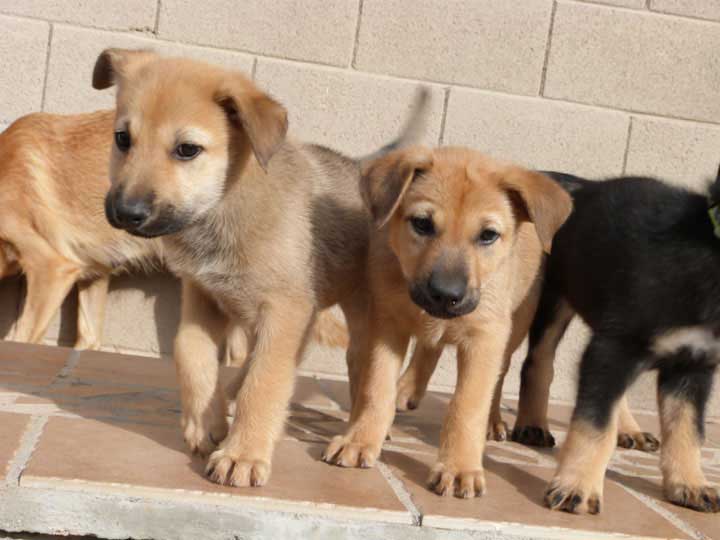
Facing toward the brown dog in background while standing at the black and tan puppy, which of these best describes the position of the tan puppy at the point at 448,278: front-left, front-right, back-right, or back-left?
front-left

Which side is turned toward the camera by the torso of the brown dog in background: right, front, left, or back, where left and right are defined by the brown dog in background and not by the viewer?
right

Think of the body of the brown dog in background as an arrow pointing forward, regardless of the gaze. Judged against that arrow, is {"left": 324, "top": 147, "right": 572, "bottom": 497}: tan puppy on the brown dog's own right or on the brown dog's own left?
on the brown dog's own right

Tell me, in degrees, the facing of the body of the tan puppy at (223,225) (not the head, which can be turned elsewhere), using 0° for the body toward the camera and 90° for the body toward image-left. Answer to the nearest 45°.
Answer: approximately 45°

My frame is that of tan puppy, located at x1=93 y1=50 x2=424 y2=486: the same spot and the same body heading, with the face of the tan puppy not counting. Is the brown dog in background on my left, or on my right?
on my right

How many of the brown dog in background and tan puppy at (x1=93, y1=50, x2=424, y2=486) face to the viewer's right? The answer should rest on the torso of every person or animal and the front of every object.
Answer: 1
